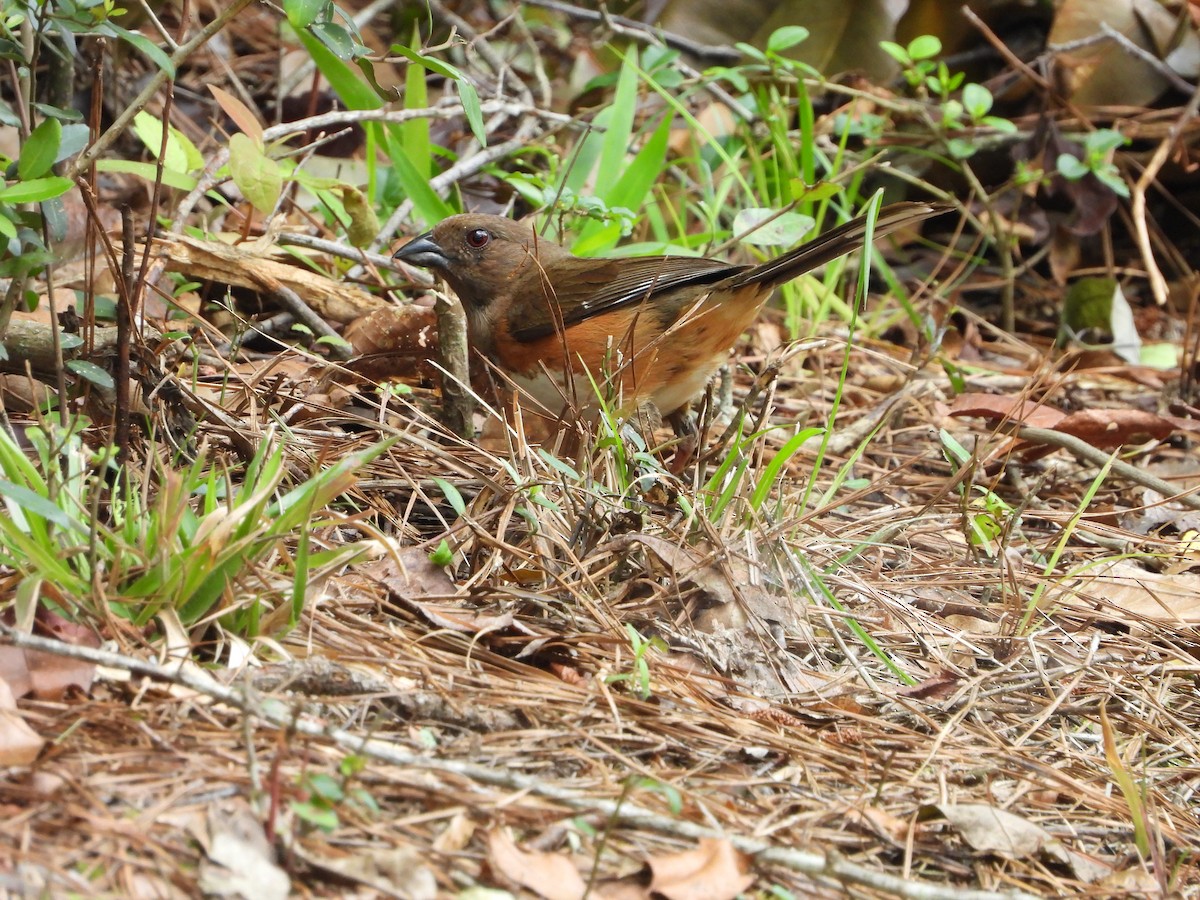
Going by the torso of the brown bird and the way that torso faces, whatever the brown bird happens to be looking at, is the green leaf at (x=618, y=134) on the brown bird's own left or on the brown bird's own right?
on the brown bird's own right

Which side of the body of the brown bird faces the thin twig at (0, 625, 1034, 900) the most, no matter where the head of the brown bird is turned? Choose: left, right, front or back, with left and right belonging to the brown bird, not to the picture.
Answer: left

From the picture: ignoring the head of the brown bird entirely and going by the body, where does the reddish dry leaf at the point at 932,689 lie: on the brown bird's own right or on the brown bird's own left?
on the brown bird's own left

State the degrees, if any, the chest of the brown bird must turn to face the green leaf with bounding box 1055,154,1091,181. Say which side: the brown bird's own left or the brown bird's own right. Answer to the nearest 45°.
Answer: approximately 135° to the brown bird's own right

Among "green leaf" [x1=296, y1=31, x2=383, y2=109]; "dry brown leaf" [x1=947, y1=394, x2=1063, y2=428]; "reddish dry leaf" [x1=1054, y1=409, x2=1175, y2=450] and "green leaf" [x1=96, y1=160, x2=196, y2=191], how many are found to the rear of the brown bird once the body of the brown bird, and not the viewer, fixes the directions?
2

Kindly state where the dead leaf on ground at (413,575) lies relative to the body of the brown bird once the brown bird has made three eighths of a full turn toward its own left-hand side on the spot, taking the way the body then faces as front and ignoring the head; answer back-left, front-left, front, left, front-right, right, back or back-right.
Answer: front-right

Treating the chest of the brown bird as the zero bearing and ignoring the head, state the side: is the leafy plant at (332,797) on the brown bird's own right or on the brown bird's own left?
on the brown bird's own left

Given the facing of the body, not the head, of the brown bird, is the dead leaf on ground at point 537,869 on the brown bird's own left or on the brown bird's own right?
on the brown bird's own left

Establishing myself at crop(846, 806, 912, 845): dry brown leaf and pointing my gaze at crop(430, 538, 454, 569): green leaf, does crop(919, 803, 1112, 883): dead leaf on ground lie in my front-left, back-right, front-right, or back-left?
back-right

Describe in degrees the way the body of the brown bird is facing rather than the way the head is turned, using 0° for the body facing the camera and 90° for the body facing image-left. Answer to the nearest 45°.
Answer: approximately 90°

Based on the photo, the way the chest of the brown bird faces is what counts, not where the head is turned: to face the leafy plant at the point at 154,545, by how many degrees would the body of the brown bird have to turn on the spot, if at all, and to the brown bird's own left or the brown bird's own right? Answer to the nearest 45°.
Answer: approximately 90° to the brown bird's own left
